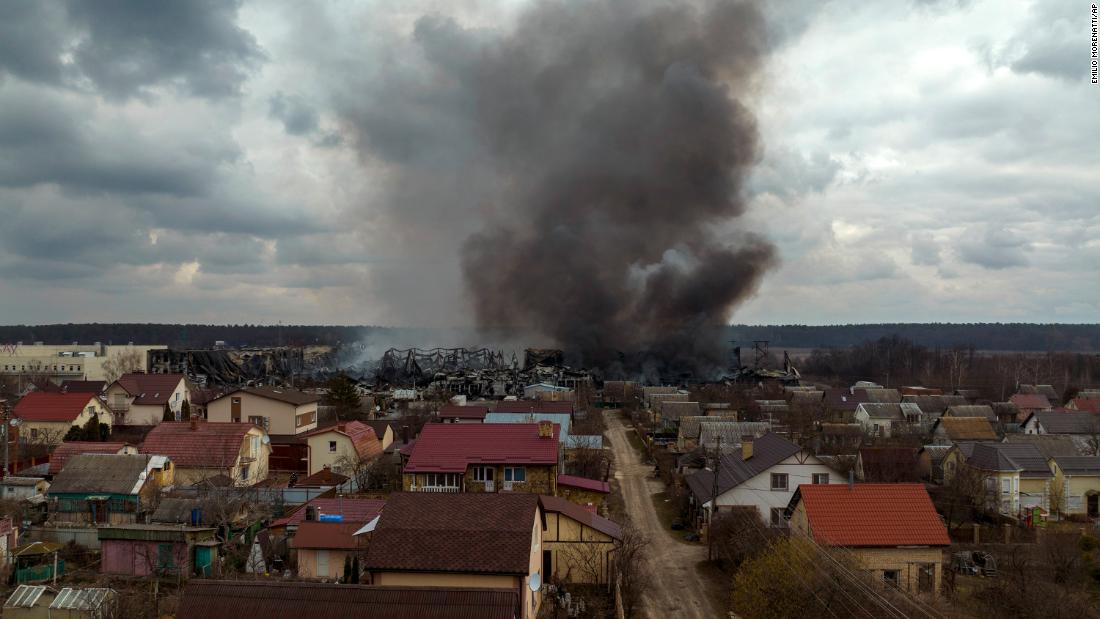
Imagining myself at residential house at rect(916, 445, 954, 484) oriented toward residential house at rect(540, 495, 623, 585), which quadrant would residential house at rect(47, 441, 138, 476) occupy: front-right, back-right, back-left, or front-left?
front-right

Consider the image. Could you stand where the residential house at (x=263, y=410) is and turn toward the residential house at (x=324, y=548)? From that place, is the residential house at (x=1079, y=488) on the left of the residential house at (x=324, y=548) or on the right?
left

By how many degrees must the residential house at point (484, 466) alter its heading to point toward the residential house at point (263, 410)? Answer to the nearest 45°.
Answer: approximately 135° to its right

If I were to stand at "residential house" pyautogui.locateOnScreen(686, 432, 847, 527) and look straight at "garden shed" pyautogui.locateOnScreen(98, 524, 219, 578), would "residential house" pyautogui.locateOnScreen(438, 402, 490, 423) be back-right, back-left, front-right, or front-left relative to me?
front-right

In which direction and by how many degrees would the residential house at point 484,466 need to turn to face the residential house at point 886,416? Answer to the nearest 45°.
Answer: approximately 135° to its left

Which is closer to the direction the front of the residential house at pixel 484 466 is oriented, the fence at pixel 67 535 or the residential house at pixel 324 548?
the residential house

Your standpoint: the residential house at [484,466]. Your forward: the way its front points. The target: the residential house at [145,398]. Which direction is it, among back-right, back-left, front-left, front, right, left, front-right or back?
back-right

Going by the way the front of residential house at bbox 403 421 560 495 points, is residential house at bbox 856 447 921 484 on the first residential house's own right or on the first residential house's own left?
on the first residential house's own left

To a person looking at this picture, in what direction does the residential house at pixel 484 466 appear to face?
facing the viewer

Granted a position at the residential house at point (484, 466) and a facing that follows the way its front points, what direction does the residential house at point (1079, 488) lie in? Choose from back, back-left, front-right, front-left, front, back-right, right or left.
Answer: left

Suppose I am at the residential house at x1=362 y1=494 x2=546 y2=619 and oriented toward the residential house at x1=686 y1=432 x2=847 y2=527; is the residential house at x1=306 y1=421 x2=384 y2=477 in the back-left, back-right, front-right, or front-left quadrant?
front-left

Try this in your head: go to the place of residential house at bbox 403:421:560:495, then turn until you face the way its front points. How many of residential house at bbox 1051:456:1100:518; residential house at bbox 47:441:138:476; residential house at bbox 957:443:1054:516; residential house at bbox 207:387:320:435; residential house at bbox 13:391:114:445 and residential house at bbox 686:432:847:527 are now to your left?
3

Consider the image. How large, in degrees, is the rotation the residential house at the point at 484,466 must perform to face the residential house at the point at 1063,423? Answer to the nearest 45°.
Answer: approximately 135° to its left

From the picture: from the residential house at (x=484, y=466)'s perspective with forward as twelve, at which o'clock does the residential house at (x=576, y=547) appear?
the residential house at (x=576, y=547) is roughly at 11 o'clock from the residential house at (x=484, y=466).

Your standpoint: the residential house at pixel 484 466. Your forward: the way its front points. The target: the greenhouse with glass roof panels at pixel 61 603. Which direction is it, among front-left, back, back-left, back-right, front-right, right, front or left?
front-right

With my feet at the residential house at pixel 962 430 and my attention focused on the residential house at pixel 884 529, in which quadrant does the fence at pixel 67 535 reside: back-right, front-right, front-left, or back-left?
front-right

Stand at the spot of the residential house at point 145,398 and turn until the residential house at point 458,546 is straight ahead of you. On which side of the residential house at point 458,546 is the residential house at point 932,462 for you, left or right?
left

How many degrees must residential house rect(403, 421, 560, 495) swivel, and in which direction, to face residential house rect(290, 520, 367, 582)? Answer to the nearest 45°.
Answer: approximately 45° to its right

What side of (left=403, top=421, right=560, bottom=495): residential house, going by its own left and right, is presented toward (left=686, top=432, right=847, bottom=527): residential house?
left

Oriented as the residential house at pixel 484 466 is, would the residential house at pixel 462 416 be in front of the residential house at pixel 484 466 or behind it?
behind
